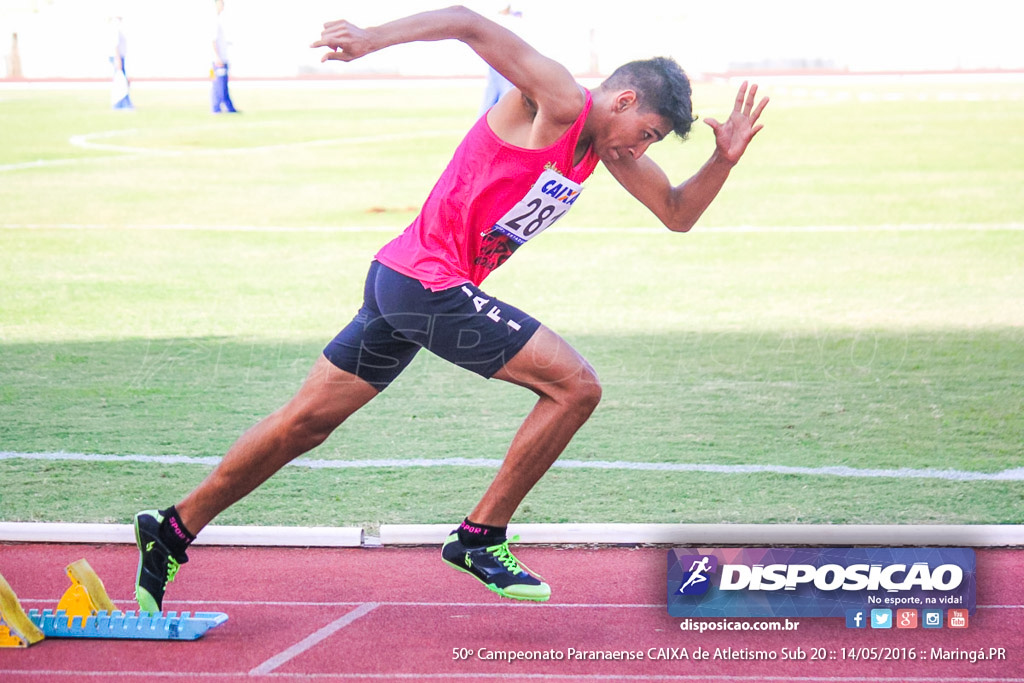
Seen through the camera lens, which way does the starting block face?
facing to the right of the viewer

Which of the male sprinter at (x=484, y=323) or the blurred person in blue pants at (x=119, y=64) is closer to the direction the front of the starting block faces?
the male sprinter

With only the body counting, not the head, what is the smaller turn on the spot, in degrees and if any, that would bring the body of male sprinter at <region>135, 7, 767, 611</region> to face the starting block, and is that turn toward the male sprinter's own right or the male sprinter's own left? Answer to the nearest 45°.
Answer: approximately 180°

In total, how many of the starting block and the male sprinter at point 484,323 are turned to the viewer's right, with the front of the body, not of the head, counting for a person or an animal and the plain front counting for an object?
2

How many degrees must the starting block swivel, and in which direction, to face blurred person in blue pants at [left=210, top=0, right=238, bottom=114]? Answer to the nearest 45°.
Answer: approximately 90° to its left

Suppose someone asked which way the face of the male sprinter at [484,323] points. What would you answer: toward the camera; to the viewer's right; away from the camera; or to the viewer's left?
to the viewer's right

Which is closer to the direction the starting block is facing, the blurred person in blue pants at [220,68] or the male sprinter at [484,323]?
the male sprinter

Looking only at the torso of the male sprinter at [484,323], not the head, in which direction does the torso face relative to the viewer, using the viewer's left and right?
facing to the right of the viewer

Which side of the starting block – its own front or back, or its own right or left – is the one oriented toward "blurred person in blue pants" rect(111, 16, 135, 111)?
left
